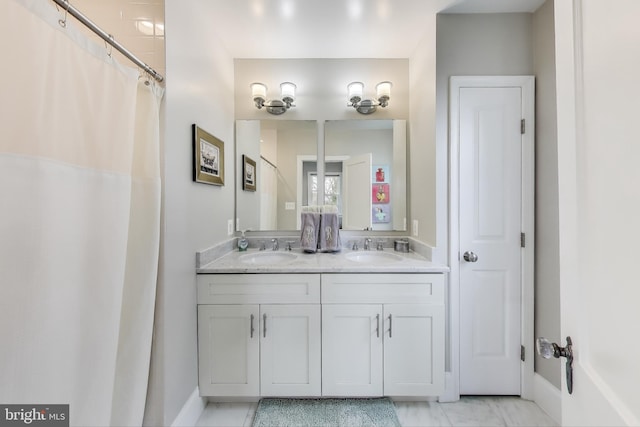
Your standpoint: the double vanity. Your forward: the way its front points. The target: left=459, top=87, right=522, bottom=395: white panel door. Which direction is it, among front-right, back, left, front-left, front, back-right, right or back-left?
left

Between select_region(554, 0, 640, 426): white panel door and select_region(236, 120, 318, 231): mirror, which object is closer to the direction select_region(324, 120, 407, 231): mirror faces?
the white panel door

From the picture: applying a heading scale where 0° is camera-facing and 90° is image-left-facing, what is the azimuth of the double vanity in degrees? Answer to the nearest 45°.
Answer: approximately 0°

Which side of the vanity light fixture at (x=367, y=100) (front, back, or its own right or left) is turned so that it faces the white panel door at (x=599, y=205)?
front

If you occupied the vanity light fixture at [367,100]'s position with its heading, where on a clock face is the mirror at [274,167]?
The mirror is roughly at 3 o'clock from the vanity light fixture.
